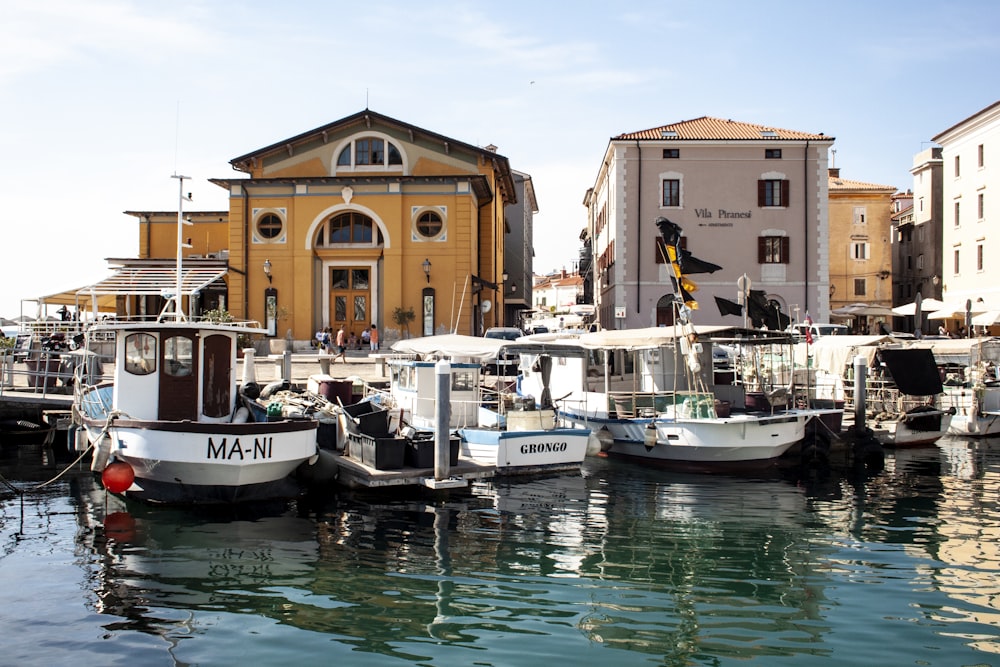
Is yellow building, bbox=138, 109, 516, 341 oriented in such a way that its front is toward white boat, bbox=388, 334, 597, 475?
yes

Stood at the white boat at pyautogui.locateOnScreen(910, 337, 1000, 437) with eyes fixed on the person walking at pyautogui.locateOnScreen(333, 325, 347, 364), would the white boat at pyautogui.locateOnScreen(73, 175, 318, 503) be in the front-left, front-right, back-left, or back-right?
front-left

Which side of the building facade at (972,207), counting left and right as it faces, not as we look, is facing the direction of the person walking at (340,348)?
front

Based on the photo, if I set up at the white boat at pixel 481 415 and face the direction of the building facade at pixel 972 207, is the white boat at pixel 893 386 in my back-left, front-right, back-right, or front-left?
front-right

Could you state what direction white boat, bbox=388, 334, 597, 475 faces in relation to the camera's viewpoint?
facing away from the viewer and to the left of the viewer

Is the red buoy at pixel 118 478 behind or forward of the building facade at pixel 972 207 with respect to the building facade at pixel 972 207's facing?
forward

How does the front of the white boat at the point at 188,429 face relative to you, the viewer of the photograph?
facing away from the viewer and to the left of the viewer

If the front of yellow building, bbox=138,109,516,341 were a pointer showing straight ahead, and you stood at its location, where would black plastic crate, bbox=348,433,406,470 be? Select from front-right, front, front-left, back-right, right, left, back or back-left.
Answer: front

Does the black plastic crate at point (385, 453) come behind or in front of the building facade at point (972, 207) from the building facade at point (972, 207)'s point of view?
in front

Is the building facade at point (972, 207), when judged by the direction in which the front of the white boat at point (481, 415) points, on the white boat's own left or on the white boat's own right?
on the white boat's own right

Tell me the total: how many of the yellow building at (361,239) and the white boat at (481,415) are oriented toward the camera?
1

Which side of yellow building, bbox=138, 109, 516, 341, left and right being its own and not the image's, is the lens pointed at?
front

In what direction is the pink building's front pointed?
toward the camera

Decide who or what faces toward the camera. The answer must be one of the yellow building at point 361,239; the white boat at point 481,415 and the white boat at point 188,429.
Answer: the yellow building

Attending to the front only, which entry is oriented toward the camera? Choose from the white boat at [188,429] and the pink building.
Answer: the pink building

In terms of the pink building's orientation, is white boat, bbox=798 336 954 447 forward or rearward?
forward
